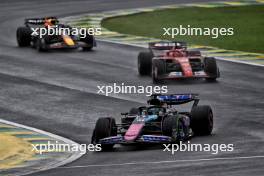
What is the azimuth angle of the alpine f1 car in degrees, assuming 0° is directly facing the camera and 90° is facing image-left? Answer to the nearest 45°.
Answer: approximately 45°

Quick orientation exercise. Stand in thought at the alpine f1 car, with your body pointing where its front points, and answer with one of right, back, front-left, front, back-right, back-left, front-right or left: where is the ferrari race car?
back-right

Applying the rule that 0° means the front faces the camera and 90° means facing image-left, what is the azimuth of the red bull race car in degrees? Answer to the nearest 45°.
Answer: approximately 315°

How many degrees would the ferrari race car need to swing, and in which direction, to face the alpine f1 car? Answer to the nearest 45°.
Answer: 0° — it already faces it
